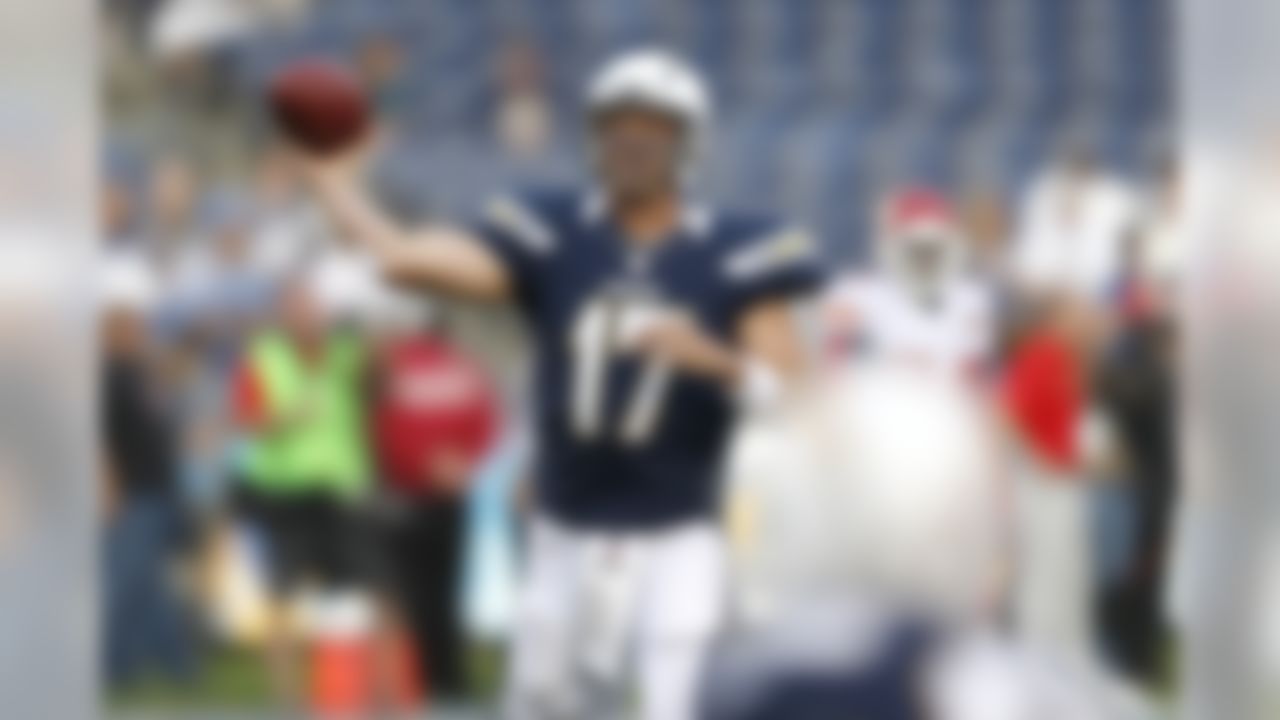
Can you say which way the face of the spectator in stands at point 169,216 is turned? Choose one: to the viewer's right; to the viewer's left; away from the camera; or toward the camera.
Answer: toward the camera

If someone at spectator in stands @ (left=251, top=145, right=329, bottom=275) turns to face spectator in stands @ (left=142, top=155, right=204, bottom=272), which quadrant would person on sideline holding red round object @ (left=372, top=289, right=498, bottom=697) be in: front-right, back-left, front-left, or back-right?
back-left

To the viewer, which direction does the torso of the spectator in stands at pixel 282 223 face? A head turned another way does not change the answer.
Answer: toward the camera

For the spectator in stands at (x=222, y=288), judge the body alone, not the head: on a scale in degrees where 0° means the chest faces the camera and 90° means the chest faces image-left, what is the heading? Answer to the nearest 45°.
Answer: approximately 0°

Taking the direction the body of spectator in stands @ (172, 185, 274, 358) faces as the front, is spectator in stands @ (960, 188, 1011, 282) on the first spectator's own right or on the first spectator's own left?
on the first spectator's own left

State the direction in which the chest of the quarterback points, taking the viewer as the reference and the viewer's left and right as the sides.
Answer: facing the viewer

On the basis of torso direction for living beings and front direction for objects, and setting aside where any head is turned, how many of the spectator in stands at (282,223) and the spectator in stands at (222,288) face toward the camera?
2

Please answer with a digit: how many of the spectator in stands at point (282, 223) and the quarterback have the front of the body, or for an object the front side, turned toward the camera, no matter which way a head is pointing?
2

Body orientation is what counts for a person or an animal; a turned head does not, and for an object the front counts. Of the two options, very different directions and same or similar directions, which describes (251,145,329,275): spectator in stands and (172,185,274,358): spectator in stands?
same or similar directions

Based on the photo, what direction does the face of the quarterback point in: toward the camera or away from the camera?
toward the camera

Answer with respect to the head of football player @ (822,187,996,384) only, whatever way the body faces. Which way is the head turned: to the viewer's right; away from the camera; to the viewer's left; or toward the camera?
toward the camera

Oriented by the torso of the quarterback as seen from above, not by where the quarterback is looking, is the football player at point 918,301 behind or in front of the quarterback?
behind

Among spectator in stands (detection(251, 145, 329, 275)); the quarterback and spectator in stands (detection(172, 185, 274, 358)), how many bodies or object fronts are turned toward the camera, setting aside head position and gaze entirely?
3
